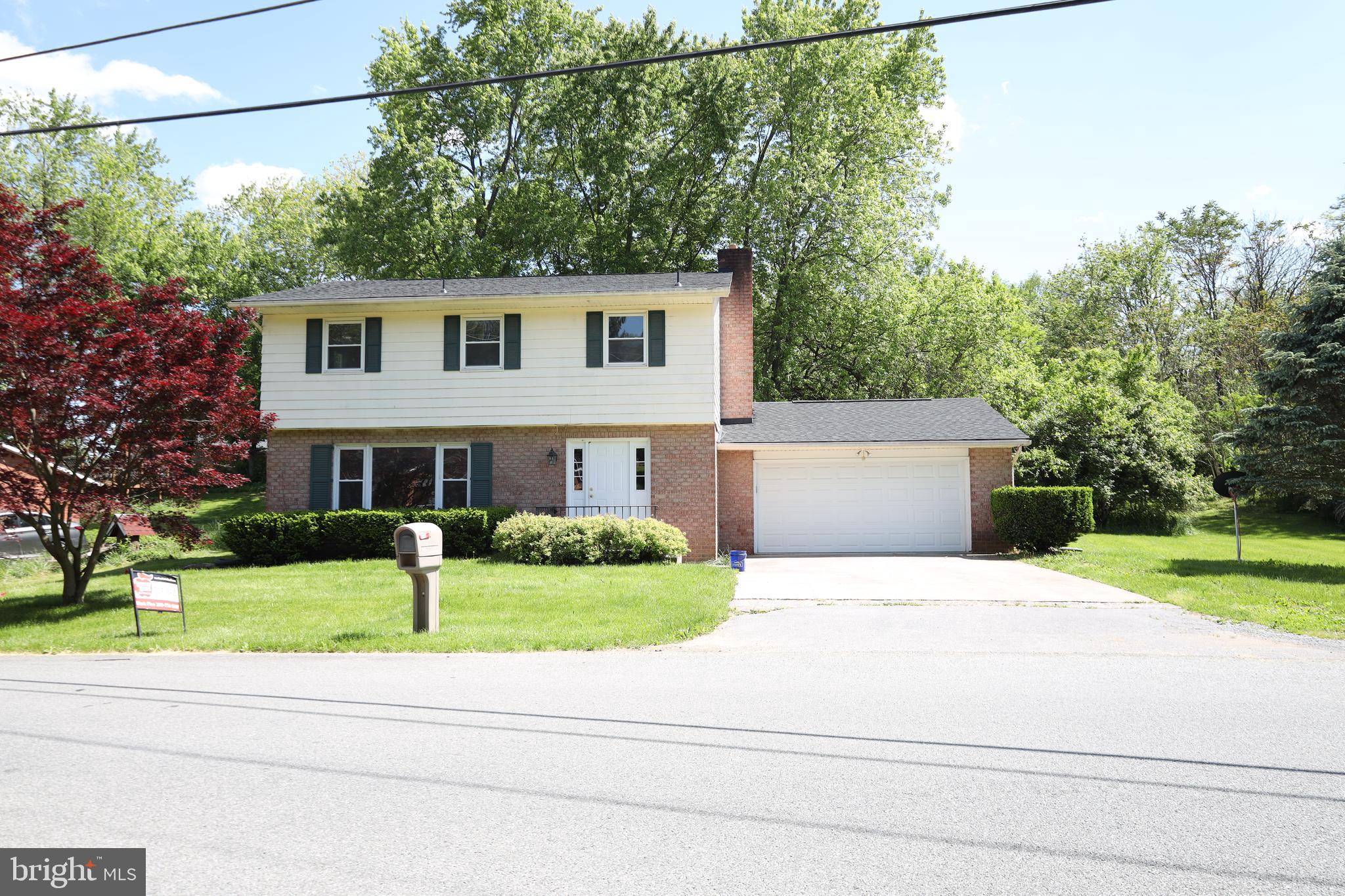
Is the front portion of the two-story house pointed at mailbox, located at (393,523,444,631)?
yes

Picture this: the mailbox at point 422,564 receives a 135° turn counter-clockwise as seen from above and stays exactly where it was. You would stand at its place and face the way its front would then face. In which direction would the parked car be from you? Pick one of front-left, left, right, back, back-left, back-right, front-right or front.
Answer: back-left

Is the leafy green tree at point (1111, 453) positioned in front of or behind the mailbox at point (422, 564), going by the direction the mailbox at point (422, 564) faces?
behind

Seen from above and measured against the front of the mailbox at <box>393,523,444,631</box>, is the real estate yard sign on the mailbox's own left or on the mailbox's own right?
on the mailbox's own right

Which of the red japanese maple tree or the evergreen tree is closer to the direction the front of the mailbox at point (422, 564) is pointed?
the red japanese maple tree

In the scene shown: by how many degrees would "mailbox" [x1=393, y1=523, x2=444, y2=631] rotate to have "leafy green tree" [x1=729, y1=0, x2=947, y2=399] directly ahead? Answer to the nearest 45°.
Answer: approximately 180°

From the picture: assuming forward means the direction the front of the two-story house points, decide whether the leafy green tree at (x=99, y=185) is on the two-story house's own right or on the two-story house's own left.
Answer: on the two-story house's own right

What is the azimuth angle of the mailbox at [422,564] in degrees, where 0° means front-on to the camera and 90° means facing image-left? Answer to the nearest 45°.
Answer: approximately 45°

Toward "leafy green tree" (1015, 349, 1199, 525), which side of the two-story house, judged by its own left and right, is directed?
left

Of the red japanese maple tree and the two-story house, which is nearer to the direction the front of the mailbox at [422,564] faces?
the red japanese maple tree

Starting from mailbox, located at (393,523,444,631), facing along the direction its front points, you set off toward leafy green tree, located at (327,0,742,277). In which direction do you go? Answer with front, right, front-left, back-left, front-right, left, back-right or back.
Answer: back-right
